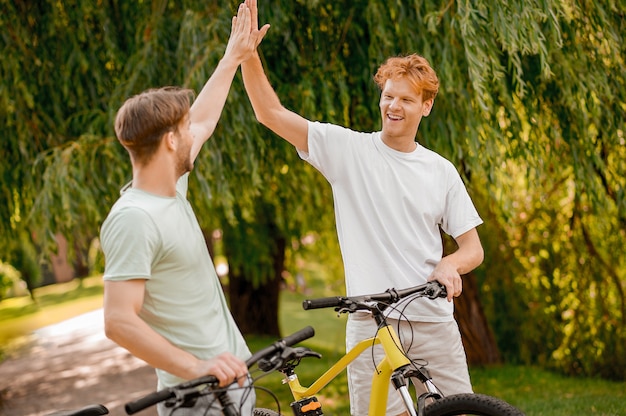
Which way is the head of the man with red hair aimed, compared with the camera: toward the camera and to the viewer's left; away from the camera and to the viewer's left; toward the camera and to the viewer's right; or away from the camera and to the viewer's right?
toward the camera and to the viewer's left

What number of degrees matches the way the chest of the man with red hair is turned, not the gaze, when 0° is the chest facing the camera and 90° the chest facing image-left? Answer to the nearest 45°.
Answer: approximately 0°

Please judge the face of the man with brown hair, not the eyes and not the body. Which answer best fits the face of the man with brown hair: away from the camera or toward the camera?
away from the camera
